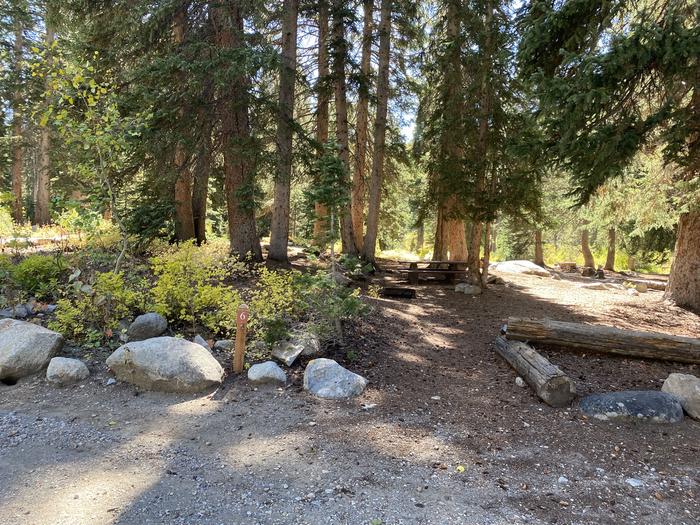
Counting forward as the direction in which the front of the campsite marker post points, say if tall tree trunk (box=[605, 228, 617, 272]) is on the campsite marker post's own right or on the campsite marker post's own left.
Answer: on the campsite marker post's own left

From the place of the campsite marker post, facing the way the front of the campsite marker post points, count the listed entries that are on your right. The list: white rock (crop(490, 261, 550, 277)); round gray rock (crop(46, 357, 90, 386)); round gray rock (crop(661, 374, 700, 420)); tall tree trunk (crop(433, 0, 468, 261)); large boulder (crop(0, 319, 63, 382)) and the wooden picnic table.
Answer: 2

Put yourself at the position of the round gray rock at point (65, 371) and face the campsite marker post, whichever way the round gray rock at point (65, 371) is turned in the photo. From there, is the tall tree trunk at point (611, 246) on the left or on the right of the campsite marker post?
left

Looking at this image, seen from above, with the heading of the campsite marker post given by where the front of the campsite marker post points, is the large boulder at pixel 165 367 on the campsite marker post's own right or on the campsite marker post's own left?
on the campsite marker post's own right

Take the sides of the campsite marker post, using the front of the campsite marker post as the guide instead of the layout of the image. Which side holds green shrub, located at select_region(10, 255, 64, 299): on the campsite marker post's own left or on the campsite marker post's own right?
on the campsite marker post's own right

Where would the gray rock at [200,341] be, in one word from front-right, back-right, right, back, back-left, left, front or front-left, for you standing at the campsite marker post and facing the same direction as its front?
back-right

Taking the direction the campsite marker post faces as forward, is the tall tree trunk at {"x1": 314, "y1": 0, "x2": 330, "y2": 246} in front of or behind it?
behind

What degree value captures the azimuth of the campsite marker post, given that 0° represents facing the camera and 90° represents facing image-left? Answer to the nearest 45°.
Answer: approximately 0°

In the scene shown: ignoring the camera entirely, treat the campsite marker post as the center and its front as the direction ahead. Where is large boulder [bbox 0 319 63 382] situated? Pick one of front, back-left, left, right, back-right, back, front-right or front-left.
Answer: right

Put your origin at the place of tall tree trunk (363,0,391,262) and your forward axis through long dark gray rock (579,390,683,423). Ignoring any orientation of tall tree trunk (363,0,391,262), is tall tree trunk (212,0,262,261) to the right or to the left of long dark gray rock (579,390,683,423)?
right

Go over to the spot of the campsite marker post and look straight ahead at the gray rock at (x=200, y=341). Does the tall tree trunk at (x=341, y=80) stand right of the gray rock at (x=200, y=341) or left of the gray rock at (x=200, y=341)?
right

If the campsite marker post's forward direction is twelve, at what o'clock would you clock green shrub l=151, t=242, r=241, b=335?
The green shrub is roughly at 5 o'clock from the campsite marker post.

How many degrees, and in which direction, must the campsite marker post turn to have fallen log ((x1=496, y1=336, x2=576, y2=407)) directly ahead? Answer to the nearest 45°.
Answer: approximately 90° to its left

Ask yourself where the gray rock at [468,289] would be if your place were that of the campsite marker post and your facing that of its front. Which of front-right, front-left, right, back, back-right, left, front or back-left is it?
back-left

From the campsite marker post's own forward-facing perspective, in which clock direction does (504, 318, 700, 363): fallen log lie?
The fallen log is roughly at 9 o'clock from the campsite marker post.
